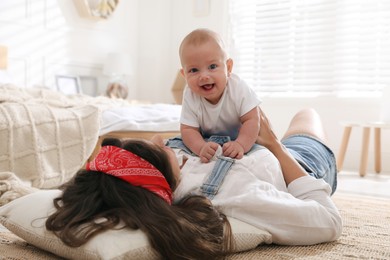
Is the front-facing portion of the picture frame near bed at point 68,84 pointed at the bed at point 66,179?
yes

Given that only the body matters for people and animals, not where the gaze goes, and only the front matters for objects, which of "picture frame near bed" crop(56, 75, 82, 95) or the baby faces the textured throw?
the picture frame near bed

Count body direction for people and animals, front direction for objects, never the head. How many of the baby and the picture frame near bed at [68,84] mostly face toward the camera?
2

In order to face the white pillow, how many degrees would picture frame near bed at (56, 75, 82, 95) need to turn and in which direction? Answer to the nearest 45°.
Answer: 0° — it already faces it

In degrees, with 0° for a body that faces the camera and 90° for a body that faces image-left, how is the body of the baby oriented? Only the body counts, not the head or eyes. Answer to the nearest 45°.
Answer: approximately 0°

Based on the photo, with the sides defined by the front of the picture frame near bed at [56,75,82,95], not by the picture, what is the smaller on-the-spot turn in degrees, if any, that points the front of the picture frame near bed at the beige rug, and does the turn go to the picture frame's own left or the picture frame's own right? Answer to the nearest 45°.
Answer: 0° — it already faces it

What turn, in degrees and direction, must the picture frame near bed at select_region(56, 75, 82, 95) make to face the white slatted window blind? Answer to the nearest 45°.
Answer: approximately 90° to its left

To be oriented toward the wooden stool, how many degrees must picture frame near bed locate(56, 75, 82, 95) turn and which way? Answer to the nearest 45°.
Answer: approximately 45° to its left
